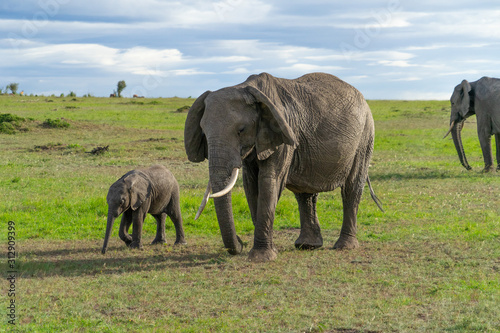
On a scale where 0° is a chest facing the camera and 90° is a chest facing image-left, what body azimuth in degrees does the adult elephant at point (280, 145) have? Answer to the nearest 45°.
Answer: approximately 45°

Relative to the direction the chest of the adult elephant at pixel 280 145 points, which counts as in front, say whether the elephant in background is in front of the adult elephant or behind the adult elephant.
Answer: behind

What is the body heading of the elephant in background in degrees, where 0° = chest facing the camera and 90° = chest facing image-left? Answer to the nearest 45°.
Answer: approximately 90°

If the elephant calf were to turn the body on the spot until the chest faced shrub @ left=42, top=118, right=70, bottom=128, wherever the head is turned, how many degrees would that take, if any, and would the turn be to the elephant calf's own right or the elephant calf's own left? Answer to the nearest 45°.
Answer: approximately 135° to the elephant calf's own right

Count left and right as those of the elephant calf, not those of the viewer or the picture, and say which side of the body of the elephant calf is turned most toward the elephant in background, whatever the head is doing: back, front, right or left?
back

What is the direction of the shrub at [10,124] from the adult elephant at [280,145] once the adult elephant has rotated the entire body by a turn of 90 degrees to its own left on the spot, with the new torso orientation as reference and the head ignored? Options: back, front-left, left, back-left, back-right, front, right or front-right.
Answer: back

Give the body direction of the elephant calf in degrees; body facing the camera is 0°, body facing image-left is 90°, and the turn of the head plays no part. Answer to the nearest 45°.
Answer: approximately 45°
